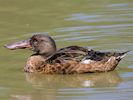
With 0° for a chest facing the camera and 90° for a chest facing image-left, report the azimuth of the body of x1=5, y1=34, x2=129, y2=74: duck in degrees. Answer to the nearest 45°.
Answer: approximately 90°
